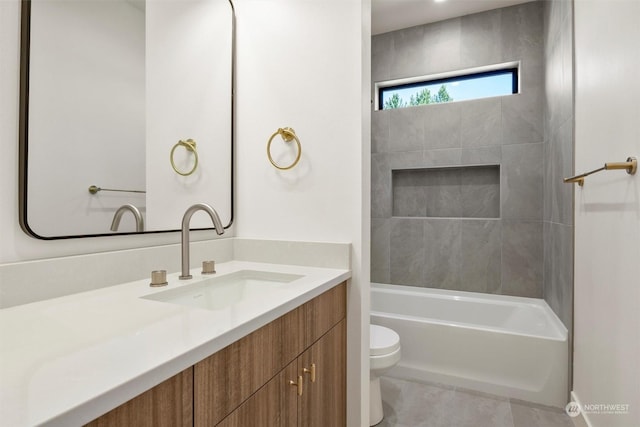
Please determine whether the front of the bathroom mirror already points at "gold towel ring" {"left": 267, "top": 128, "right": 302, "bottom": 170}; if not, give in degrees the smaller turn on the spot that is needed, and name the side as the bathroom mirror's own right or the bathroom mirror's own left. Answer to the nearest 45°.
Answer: approximately 45° to the bathroom mirror's own left

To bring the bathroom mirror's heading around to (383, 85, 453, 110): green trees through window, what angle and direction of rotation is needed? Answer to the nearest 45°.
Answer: approximately 45° to its left

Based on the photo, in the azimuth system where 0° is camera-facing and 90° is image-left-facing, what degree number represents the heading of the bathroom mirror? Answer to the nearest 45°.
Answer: approximately 315°

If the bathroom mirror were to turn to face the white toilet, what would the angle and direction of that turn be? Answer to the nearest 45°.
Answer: approximately 45° to its left
